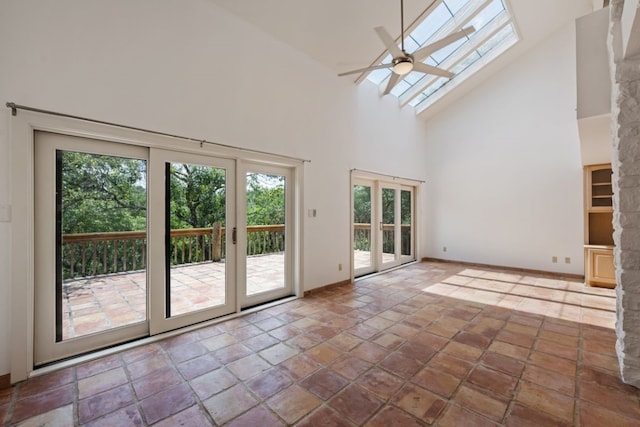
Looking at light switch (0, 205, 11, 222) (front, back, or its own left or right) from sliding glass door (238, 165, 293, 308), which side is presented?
left

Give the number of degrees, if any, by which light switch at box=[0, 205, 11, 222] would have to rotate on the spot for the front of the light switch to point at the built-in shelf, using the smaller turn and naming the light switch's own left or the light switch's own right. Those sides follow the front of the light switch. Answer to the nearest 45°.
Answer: approximately 45° to the light switch's own left

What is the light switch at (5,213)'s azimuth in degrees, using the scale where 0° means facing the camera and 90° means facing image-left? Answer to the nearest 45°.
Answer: approximately 0°

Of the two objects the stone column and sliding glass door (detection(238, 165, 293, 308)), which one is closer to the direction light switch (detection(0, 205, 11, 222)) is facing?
the stone column

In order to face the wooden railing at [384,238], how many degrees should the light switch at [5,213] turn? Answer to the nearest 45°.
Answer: approximately 90° to its left

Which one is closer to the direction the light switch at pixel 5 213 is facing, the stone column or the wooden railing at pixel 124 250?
the stone column

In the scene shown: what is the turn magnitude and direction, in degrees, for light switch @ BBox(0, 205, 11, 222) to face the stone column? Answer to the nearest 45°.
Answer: approximately 45° to its left
